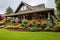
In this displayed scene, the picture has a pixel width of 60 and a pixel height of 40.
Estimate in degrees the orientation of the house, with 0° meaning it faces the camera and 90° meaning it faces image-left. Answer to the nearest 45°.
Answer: approximately 45°
